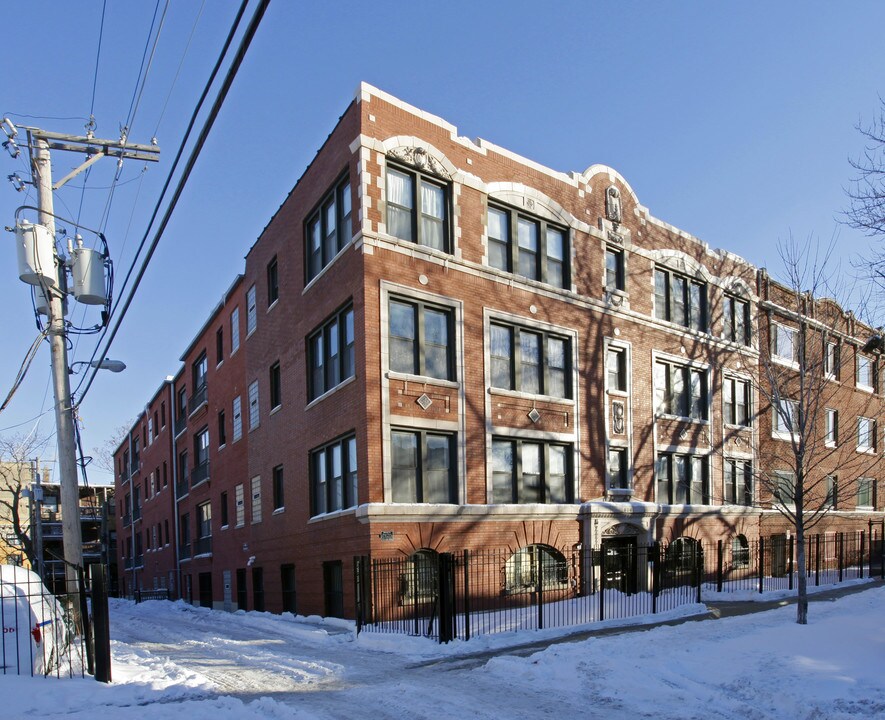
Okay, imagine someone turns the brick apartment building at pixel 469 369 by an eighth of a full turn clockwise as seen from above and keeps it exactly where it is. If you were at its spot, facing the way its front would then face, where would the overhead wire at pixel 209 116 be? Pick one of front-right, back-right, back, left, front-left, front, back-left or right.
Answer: front

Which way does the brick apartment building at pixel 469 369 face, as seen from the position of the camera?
facing the viewer and to the right of the viewer

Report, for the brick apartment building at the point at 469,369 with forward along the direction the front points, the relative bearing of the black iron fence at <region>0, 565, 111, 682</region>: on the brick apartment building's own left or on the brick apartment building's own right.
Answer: on the brick apartment building's own right

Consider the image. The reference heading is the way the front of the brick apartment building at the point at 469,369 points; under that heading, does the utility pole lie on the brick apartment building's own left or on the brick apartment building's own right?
on the brick apartment building's own right
